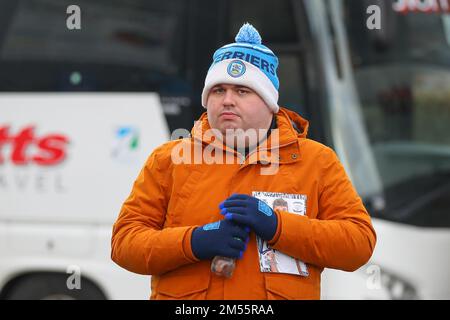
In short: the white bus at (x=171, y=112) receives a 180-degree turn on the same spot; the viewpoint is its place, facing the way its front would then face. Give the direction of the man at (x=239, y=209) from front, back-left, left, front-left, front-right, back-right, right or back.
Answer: back-left

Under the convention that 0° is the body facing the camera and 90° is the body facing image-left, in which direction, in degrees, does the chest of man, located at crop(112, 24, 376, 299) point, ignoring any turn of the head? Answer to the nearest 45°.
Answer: approximately 0°

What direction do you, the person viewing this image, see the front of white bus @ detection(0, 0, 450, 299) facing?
facing the viewer and to the right of the viewer
